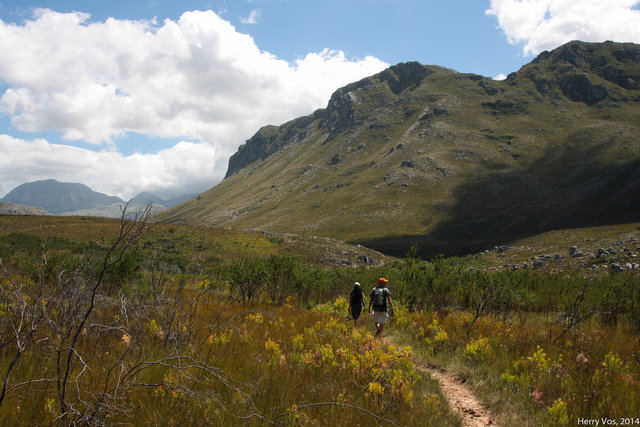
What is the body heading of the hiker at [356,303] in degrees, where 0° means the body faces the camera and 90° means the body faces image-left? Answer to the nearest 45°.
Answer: approximately 180°

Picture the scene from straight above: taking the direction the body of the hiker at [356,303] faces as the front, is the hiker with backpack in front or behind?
behind
